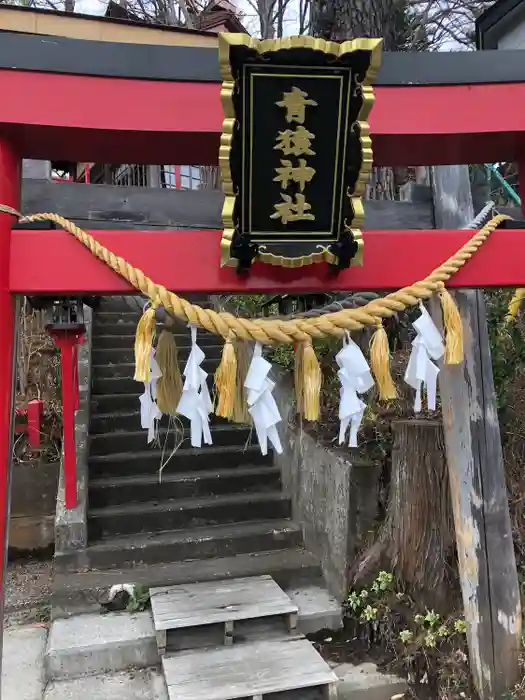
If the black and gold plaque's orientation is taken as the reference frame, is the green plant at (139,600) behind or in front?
behind

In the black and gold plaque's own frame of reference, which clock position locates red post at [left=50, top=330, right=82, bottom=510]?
The red post is roughly at 5 o'clock from the black and gold plaque.

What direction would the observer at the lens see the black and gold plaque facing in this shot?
facing the viewer

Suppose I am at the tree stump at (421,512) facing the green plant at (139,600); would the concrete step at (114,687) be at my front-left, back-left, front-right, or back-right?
front-left

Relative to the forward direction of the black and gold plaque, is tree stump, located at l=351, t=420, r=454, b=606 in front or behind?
behind

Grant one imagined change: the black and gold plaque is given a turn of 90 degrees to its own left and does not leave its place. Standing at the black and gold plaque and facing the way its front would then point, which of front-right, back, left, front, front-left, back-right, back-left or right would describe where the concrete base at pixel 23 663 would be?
back-left

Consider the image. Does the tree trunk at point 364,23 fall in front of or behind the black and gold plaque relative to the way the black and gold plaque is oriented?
behind

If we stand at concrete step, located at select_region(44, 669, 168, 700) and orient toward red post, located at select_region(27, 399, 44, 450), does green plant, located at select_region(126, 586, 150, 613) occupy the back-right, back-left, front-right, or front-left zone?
front-right
